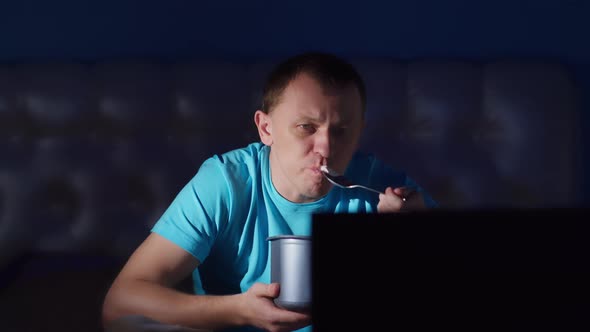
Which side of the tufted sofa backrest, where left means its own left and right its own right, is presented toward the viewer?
front

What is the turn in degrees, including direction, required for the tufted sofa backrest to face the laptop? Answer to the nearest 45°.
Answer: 0° — it already faces it

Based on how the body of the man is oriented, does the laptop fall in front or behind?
in front
